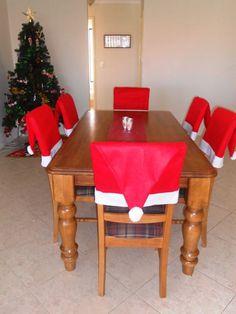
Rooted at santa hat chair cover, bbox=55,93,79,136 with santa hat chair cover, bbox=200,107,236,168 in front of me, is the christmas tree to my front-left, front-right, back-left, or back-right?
back-left

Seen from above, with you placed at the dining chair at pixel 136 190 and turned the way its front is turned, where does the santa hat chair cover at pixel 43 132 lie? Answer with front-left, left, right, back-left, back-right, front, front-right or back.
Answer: front-left

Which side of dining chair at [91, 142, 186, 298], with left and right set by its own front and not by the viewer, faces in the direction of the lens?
back

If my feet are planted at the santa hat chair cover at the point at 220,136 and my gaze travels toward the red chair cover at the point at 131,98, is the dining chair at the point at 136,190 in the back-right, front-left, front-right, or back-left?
back-left

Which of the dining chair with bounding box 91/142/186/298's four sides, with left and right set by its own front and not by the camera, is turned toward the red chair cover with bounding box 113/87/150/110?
front

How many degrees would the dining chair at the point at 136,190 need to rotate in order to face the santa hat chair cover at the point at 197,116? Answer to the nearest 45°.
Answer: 0° — it already faces it

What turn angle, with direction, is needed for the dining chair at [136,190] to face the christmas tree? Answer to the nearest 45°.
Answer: approximately 45° to its left

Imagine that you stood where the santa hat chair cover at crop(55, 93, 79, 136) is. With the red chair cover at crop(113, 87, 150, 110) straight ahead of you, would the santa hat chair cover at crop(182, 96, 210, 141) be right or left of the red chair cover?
right

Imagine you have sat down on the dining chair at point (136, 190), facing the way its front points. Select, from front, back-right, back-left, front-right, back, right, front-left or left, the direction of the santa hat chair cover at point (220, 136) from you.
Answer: front-right

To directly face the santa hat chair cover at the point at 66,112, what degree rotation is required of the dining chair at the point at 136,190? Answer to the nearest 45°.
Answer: approximately 45° to its left

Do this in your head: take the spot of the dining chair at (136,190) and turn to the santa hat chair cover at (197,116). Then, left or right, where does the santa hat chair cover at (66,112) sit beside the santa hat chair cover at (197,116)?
left
